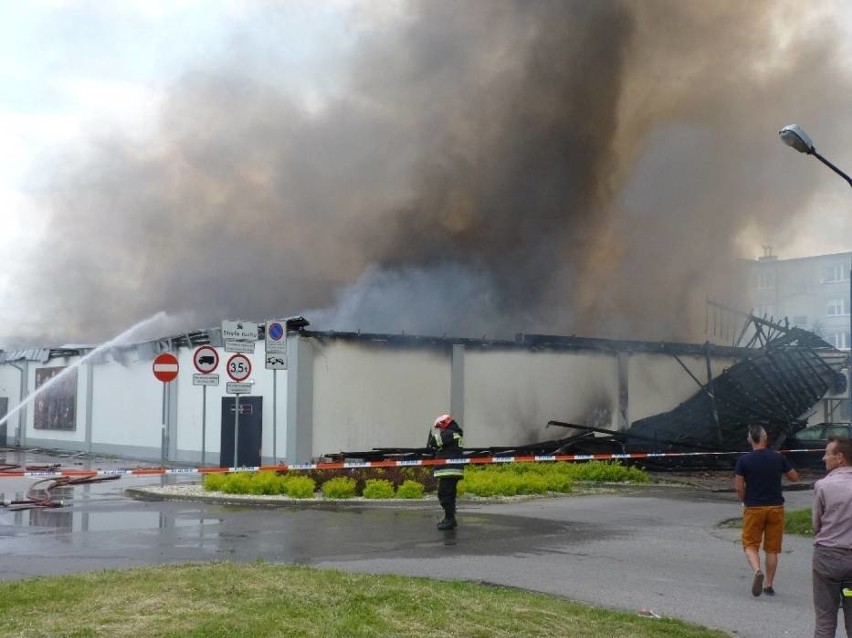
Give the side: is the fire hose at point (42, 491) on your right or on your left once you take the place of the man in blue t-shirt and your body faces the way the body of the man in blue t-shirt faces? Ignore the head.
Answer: on your left

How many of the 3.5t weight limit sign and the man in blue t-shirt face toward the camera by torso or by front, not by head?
1

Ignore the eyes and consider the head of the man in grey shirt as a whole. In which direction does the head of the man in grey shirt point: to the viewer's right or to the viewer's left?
to the viewer's left

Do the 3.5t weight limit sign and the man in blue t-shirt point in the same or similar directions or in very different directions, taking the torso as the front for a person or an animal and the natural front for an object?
very different directions

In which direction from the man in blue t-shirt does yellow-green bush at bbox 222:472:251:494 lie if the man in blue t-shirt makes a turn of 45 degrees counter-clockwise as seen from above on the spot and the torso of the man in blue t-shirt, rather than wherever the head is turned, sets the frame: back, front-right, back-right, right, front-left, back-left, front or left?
front

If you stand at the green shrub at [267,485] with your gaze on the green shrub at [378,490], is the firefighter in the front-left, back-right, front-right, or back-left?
front-right

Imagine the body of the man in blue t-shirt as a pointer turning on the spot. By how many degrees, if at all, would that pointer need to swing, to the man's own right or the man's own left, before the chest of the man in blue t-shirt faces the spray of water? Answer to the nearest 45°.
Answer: approximately 45° to the man's own left

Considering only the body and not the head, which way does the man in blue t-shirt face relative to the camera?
away from the camera

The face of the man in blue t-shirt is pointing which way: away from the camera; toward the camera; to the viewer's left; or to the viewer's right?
away from the camera

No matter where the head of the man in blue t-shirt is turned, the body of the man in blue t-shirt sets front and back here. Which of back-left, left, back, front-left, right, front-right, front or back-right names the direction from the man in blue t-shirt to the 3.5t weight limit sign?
front-left

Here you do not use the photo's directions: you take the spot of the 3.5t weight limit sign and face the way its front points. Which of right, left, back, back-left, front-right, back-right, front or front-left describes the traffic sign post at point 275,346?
front-left

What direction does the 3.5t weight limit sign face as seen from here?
toward the camera

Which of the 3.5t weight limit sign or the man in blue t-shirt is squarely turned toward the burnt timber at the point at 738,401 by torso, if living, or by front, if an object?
the man in blue t-shirt
